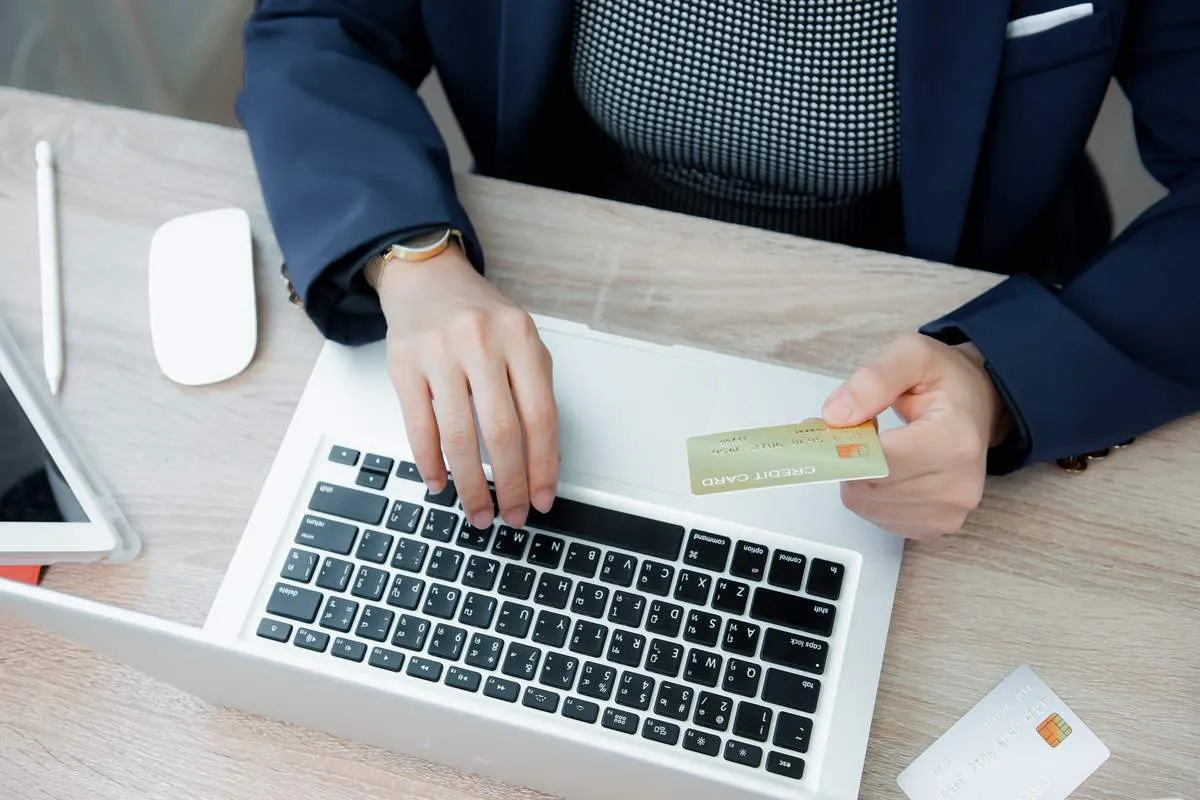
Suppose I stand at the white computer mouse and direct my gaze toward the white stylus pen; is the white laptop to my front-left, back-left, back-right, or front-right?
back-left

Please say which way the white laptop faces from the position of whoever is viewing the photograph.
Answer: facing away from the viewer

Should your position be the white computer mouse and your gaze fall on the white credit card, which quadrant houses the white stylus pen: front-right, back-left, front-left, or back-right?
back-right
